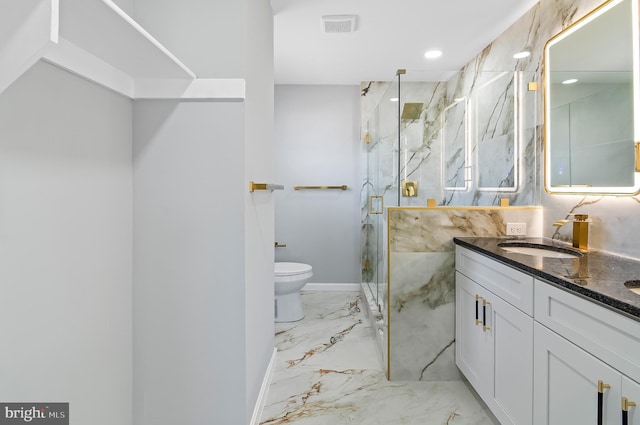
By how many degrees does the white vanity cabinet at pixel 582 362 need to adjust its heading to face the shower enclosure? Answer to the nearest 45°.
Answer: approximately 90° to its right

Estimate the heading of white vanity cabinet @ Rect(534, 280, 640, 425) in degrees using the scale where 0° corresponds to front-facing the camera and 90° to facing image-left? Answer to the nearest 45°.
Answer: approximately 45°

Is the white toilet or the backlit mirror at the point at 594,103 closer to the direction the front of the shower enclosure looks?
the white toilet

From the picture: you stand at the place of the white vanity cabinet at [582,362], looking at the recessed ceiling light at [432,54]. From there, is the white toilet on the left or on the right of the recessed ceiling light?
left

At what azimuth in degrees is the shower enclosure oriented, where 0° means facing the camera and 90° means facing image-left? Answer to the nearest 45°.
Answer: approximately 90°

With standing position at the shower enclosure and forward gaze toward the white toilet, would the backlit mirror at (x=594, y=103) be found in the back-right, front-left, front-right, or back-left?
back-left

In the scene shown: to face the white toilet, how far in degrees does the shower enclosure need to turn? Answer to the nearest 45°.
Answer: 0° — it already faces it

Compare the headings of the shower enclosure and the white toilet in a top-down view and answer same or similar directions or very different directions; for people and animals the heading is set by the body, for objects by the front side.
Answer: very different directions
